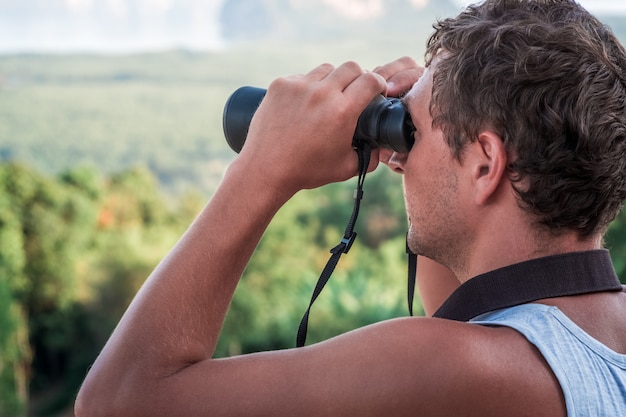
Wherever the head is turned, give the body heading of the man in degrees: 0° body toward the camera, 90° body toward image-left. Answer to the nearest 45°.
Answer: approximately 135°

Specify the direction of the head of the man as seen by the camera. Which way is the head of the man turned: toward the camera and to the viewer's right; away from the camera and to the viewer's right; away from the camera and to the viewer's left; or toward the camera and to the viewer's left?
away from the camera and to the viewer's left
